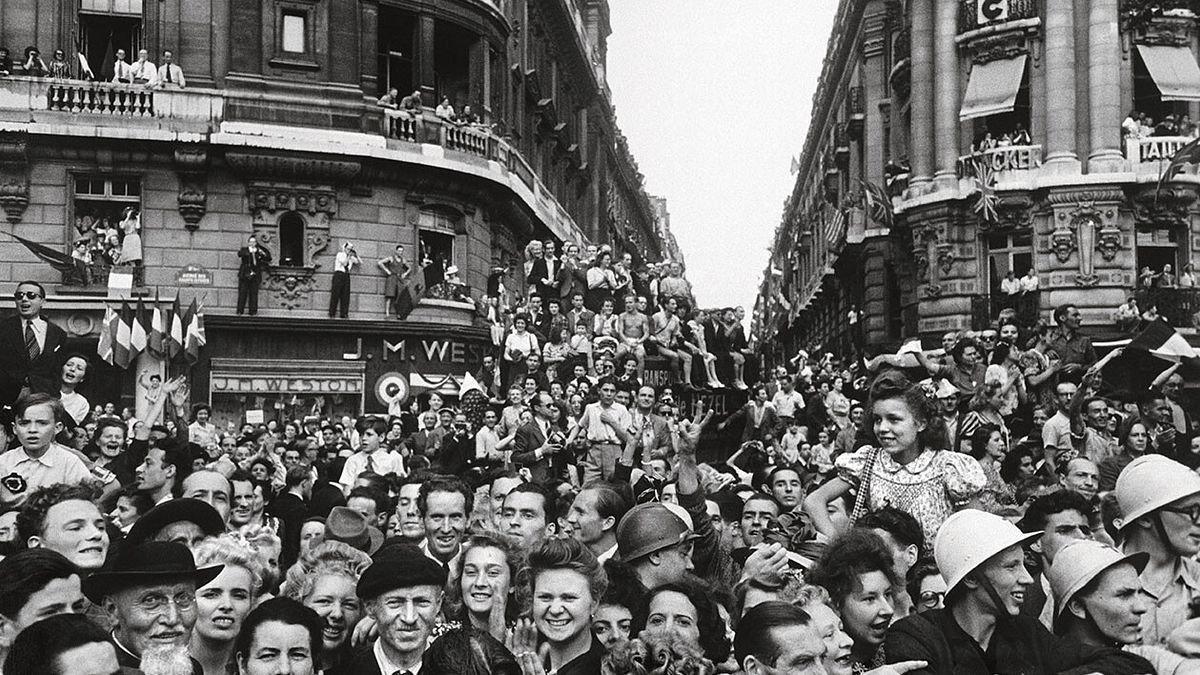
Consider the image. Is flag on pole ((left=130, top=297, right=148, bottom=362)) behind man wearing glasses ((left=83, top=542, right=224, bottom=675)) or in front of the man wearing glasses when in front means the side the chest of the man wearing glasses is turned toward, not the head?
behind

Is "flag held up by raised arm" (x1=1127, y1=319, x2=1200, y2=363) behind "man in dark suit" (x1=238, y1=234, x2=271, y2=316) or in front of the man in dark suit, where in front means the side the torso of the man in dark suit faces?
in front

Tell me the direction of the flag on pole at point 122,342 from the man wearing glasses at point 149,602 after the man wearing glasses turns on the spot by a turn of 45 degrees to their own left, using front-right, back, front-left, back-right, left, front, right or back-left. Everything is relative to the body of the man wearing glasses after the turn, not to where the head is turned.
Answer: left

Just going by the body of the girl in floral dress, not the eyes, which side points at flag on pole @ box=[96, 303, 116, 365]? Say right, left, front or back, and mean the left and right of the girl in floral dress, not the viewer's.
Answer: right

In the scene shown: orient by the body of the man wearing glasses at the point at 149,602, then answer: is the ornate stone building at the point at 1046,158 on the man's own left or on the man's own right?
on the man's own left

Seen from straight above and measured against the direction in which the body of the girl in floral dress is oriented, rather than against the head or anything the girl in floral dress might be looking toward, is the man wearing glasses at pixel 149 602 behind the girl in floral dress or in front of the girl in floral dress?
in front

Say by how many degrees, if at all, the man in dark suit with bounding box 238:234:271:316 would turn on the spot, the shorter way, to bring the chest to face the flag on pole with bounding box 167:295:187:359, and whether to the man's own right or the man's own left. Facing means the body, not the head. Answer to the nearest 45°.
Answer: approximately 45° to the man's own right

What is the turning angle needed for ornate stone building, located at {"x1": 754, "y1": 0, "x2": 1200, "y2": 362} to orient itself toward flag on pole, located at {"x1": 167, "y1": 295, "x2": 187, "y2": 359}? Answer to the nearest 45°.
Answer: approximately 45° to its right
